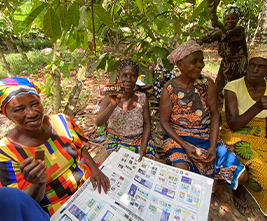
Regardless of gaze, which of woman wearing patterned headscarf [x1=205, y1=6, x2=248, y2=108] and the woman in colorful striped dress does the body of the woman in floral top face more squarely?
the woman in colorful striped dress

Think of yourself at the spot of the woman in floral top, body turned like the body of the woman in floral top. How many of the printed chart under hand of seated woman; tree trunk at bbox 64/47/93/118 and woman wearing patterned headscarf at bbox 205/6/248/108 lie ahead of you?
1

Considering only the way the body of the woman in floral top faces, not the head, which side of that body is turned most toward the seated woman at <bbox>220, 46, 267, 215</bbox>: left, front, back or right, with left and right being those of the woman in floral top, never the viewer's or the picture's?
left

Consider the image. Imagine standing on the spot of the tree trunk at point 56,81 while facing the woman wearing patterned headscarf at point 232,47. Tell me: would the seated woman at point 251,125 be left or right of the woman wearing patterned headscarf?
right

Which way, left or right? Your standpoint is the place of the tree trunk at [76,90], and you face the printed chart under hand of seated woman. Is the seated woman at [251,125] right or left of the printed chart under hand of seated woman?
left

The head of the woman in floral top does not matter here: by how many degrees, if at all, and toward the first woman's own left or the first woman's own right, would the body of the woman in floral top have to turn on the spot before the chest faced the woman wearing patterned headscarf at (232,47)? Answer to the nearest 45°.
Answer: approximately 135° to the first woman's own left

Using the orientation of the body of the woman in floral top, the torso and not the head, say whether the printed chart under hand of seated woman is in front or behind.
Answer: in front

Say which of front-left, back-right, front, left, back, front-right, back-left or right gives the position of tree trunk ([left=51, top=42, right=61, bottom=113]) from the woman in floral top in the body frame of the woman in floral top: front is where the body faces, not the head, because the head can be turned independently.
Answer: back-right

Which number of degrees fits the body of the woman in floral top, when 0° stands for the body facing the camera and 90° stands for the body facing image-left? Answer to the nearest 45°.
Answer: approximately 0°

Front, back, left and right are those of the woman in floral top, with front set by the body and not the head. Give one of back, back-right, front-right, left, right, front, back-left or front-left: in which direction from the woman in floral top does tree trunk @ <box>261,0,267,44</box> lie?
left

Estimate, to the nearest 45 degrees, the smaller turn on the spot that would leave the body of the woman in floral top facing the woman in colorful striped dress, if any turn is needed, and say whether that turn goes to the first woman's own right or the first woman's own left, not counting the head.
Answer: approximately 45° to the first woman's own right

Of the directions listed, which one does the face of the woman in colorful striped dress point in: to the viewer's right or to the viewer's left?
to the viewer's right
